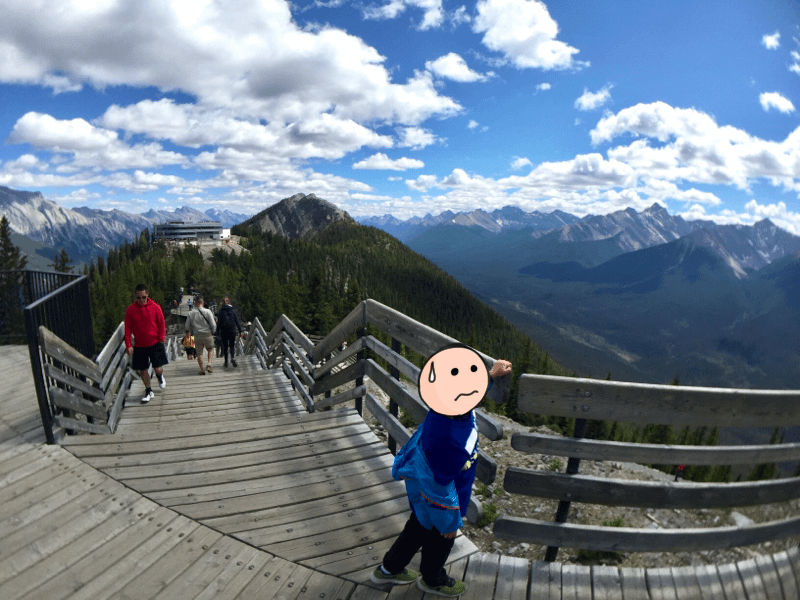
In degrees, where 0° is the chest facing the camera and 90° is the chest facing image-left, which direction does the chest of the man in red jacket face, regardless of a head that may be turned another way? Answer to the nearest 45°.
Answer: approximately 0°

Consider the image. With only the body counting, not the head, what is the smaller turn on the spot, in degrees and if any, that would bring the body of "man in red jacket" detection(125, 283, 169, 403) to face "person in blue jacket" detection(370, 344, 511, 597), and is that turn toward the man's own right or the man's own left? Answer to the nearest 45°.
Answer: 0° — they already face them

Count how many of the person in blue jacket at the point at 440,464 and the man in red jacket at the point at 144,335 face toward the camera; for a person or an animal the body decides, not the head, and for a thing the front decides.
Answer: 1

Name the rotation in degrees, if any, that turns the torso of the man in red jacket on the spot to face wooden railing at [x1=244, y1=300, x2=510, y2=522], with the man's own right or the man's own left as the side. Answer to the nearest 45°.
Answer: approximately 45° to the man's own left
